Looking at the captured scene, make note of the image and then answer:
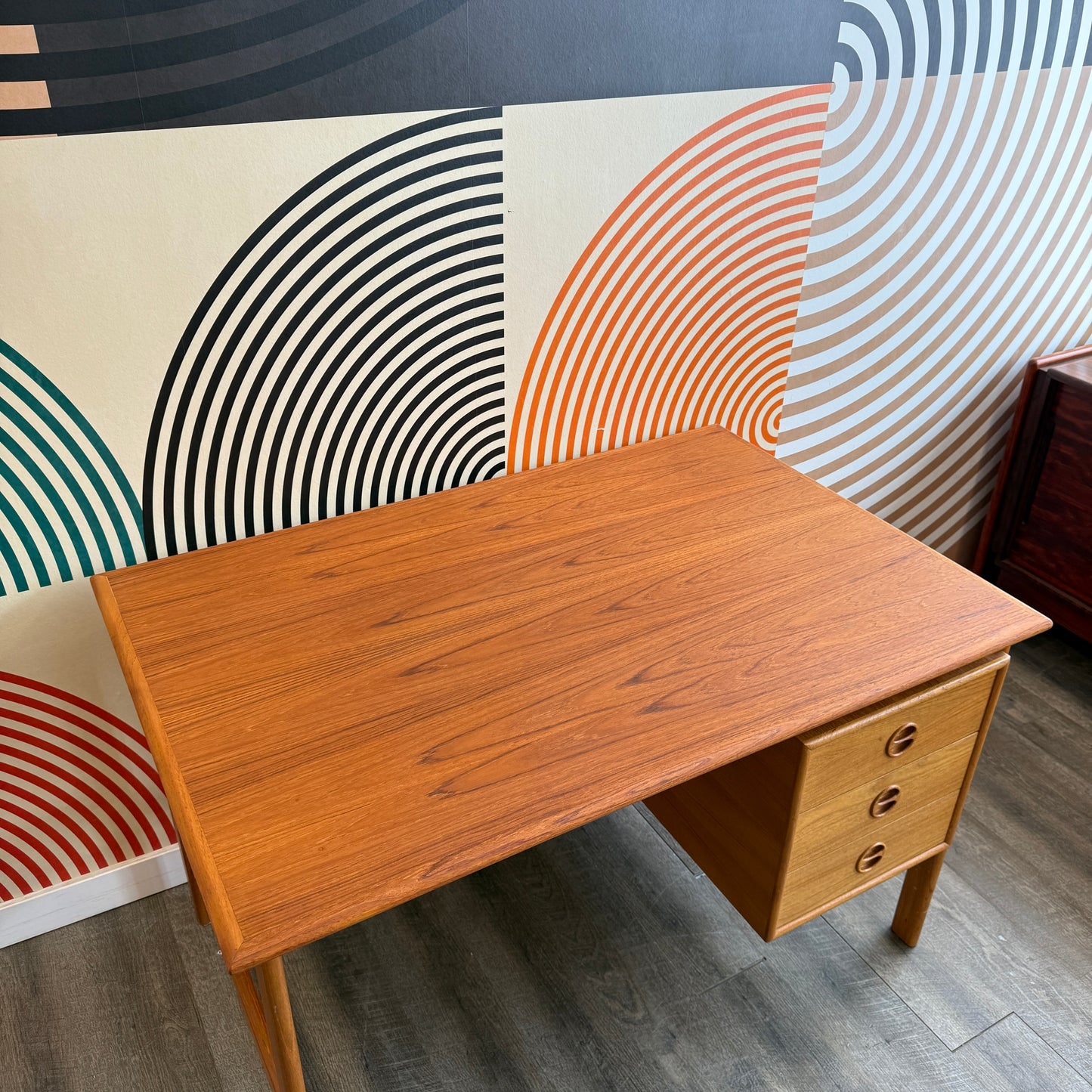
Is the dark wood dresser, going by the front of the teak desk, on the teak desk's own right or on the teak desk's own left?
on the teak desk's own left

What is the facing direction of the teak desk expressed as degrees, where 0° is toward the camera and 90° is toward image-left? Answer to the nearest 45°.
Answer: approximately 315°
